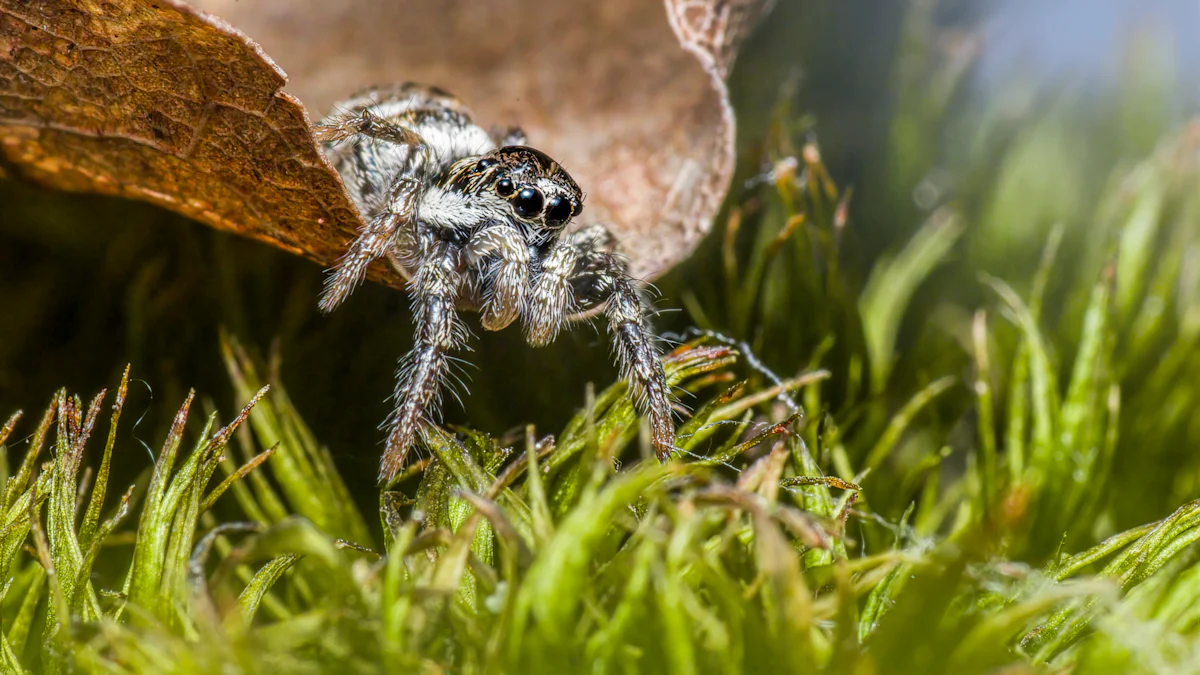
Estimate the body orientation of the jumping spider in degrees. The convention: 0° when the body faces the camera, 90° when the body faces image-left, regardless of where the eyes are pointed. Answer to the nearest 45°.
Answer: approximately 315°
